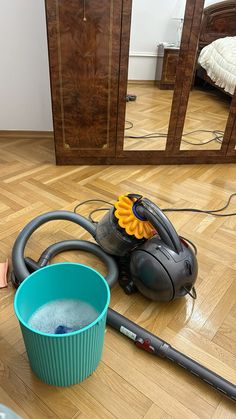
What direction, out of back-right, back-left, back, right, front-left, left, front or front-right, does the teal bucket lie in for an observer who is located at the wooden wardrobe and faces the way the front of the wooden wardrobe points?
front

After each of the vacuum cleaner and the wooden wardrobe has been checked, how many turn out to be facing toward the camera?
1

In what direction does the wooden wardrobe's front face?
toward the camera

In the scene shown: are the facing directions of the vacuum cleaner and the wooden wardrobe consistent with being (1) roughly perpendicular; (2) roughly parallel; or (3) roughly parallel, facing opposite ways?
roughly perpendicular

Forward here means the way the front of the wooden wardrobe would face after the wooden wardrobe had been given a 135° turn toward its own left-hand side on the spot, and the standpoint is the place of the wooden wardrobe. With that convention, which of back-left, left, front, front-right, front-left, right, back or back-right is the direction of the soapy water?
back-right

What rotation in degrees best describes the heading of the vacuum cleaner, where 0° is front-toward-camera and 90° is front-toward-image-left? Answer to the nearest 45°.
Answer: approximately 90°

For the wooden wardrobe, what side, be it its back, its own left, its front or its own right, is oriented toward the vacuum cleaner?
front

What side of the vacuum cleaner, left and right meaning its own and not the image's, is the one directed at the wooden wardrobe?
right

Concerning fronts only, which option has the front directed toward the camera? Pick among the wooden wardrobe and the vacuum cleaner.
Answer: the wooden wardrobe
